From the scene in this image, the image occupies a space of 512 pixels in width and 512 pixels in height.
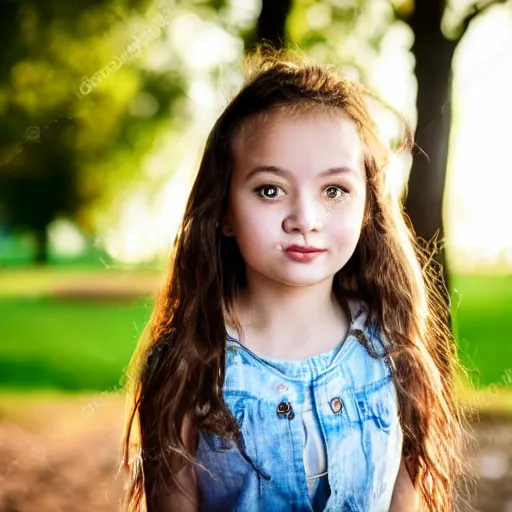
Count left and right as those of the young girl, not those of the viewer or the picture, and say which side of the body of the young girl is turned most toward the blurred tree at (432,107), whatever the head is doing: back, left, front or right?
back

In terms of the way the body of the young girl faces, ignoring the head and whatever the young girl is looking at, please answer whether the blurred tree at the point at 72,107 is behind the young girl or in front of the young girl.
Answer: behind

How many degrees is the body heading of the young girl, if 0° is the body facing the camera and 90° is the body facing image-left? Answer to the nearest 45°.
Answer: approximately 0°
